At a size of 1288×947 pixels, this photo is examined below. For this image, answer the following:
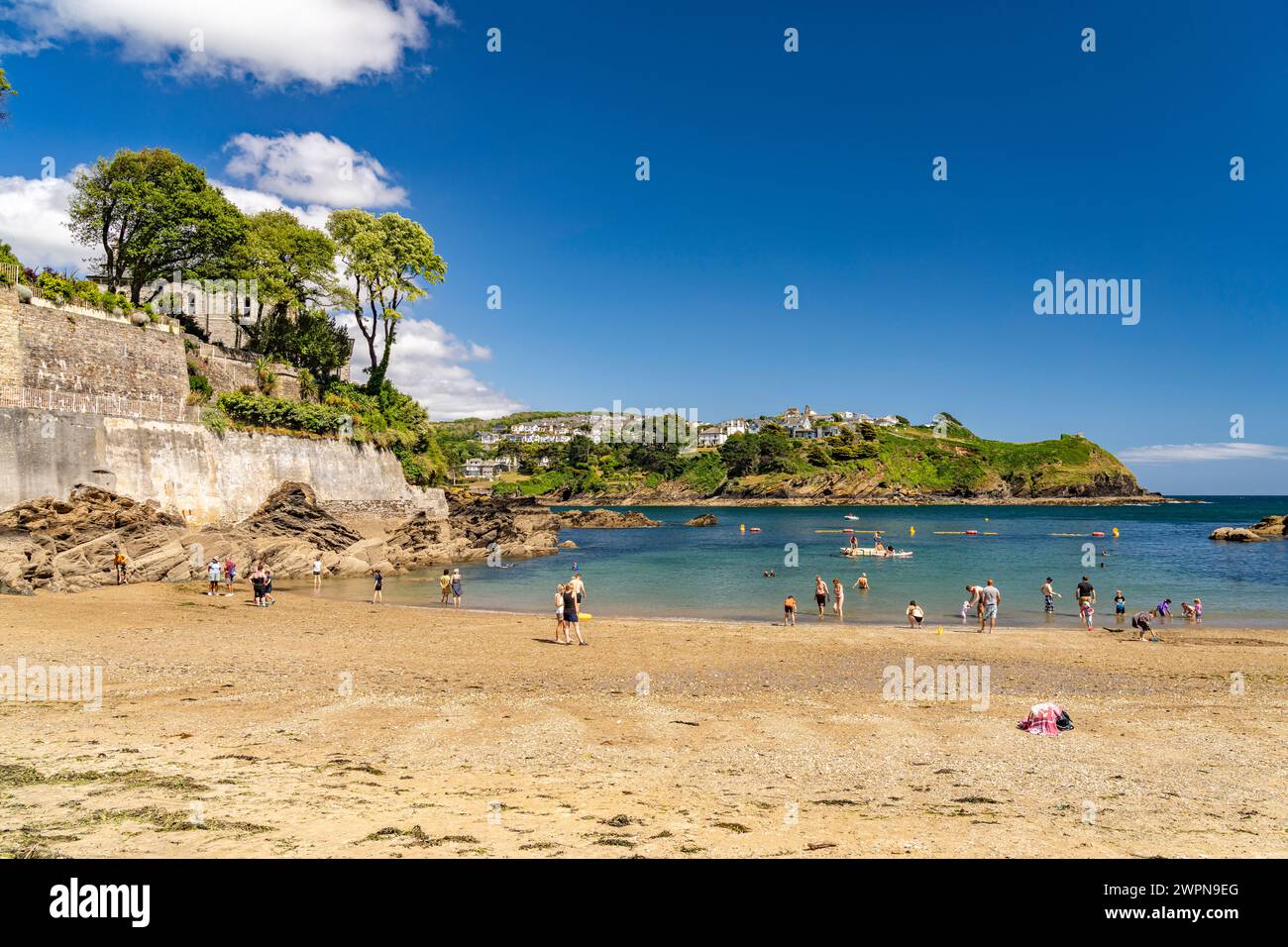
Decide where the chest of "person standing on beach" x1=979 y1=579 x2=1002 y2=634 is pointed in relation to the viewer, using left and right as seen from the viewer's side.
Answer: facing away from the viewer

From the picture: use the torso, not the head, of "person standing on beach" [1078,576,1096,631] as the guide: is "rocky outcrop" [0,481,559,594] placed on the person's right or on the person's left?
on the person's left

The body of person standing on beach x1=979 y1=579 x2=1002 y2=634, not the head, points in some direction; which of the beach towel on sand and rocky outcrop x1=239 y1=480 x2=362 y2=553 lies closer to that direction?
the rocky outcrop

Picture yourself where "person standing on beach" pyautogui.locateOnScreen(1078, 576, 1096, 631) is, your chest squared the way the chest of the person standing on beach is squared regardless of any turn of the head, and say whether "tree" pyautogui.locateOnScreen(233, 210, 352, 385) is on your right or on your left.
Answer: on your left

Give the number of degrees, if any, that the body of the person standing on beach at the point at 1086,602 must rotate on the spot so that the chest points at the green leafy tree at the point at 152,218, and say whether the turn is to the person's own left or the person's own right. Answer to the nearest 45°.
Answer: approximately 90° to the person's own left
